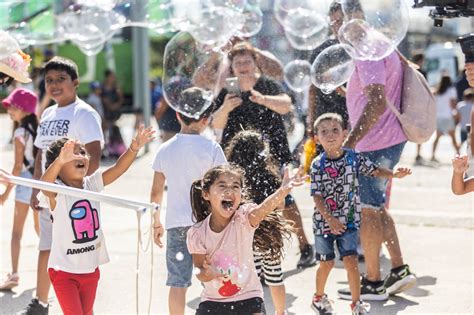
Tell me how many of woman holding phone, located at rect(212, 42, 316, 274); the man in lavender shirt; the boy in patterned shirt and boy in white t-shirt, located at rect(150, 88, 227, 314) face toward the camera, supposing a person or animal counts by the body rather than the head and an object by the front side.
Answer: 2

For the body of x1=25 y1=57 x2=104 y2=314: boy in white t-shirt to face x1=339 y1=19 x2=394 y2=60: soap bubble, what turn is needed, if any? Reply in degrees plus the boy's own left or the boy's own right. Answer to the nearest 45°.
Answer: approximately 135° to the boy's own left

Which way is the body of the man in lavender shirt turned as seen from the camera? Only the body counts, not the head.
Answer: to the viewer's left

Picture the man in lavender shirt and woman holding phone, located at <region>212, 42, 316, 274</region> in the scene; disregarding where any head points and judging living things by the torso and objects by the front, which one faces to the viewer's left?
the man in lavender shirt

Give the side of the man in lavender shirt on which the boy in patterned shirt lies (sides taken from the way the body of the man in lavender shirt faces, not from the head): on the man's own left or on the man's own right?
on the man's own left

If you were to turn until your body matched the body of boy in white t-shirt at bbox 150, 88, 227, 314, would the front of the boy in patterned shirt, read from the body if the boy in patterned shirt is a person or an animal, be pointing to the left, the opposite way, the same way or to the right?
the opposite way

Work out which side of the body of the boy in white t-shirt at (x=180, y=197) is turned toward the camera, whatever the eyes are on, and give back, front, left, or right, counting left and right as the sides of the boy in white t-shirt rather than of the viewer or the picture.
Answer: back

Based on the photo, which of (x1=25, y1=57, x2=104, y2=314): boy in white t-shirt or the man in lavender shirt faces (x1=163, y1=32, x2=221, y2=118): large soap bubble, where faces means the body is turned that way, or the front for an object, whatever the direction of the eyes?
the man in lavender shirt
